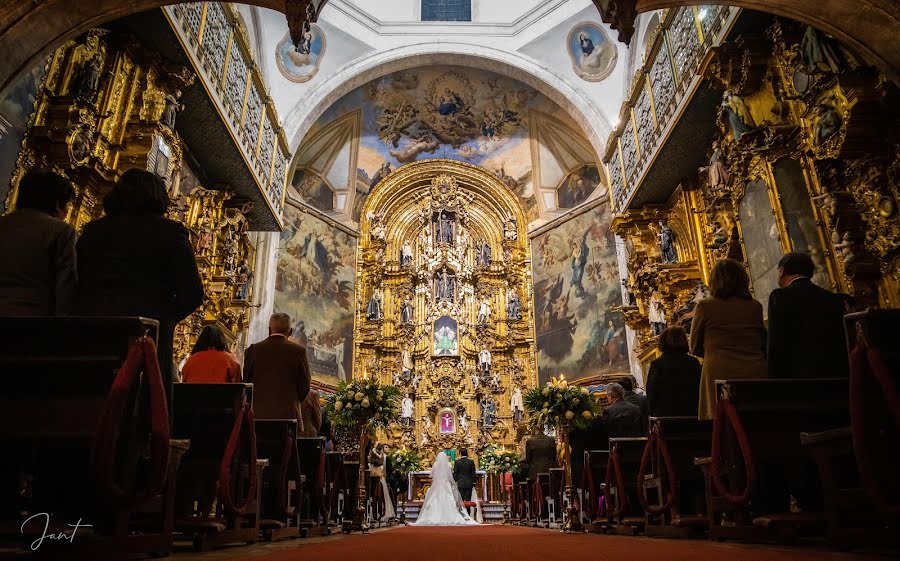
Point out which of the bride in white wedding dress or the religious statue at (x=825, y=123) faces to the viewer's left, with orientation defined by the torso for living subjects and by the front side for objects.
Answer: the religious statue

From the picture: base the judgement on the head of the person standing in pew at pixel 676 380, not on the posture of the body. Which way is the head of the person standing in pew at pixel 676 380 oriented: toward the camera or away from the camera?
away from the camera

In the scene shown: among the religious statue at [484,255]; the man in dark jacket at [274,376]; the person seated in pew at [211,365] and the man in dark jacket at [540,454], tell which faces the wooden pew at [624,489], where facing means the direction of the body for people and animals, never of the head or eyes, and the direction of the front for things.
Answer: the religious statue

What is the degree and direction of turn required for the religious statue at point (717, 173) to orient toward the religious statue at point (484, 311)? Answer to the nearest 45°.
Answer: approximately 90° to its right

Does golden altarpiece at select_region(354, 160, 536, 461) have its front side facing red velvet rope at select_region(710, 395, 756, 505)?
yes

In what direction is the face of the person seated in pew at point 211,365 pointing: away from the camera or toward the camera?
away from the camera

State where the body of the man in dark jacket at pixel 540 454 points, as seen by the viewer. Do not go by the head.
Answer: away from the camera

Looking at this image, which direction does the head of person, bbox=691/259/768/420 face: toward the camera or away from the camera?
away from the camera

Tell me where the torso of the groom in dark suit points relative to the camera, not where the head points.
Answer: away from the camera

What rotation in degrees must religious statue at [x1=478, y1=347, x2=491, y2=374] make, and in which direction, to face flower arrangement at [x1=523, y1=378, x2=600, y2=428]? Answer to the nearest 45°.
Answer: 0° — it already faces it

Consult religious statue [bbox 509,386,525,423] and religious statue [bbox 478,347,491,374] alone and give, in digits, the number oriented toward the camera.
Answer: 2
